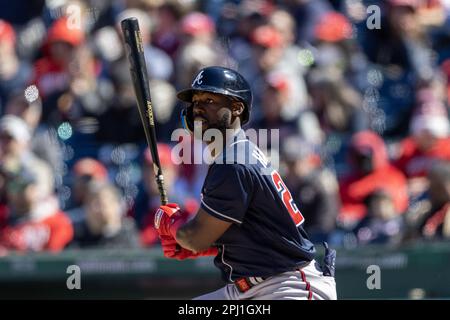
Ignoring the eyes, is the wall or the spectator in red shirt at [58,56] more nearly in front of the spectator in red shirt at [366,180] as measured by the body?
the wall

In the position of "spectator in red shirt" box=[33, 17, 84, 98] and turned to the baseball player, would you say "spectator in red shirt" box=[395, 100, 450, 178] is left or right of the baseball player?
left

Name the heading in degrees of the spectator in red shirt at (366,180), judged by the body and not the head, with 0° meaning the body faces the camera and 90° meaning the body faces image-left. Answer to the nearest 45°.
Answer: approximately 45°

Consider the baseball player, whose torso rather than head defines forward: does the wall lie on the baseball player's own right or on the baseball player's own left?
on the baseball player's own right

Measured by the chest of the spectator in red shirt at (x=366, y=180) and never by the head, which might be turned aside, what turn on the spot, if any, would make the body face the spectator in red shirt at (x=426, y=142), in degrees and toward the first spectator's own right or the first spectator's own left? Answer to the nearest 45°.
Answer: approximately 135° to the first spectator's own left

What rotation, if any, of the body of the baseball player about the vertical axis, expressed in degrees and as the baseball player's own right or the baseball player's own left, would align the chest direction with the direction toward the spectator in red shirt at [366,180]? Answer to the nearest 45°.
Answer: approximately 90° to the baseball player's own right

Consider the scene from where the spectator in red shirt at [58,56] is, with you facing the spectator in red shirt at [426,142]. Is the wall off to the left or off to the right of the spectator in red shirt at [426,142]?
right

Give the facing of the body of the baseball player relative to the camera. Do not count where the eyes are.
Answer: to the viewer's left
